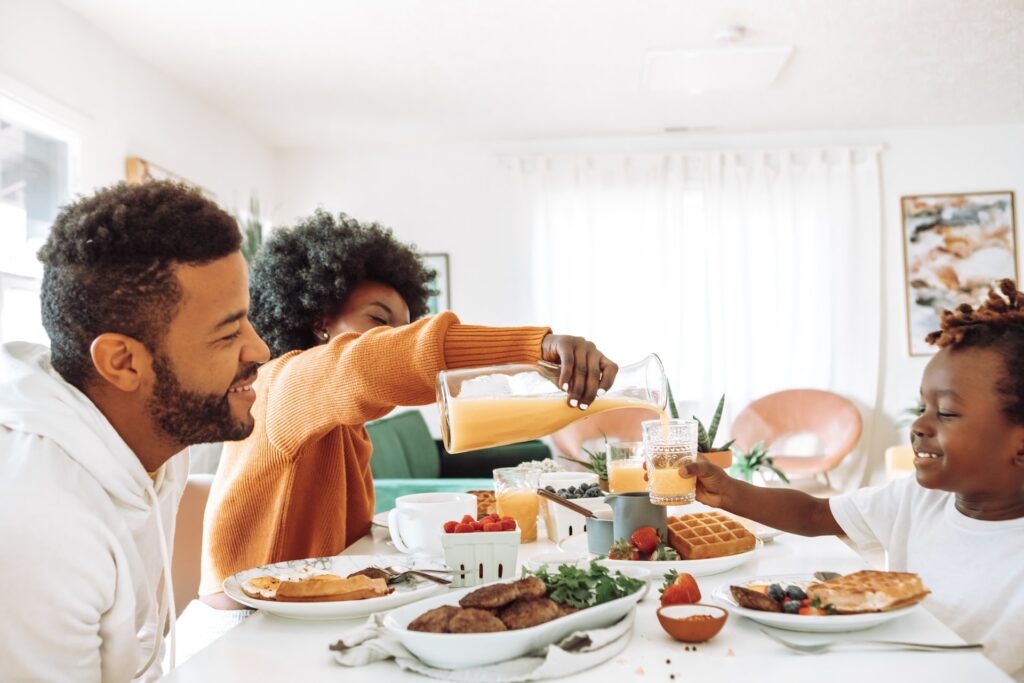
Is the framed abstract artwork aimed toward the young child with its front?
yes

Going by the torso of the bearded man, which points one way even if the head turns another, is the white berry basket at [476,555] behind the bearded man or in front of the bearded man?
in front

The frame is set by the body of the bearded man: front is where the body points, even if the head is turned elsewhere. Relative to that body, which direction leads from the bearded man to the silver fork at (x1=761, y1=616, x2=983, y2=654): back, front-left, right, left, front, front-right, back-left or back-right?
front-right

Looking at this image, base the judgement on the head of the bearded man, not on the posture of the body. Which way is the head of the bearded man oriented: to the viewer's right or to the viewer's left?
to the viewer's right

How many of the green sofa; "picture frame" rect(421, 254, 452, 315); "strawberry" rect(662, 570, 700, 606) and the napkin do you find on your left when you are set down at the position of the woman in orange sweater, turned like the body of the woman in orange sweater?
2

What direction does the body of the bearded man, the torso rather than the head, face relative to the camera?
to the viewer's right

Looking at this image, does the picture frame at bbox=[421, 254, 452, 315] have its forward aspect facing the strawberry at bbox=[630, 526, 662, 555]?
yes

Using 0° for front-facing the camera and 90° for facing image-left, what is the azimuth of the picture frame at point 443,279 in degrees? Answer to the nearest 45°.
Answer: approximately 0°

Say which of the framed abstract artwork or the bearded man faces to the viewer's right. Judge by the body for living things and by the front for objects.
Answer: the bearded man

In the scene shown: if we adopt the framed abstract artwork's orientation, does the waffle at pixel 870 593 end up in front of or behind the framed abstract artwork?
in front

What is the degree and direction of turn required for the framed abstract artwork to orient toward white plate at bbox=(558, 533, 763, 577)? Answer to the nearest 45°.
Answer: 0° — it already faces it
